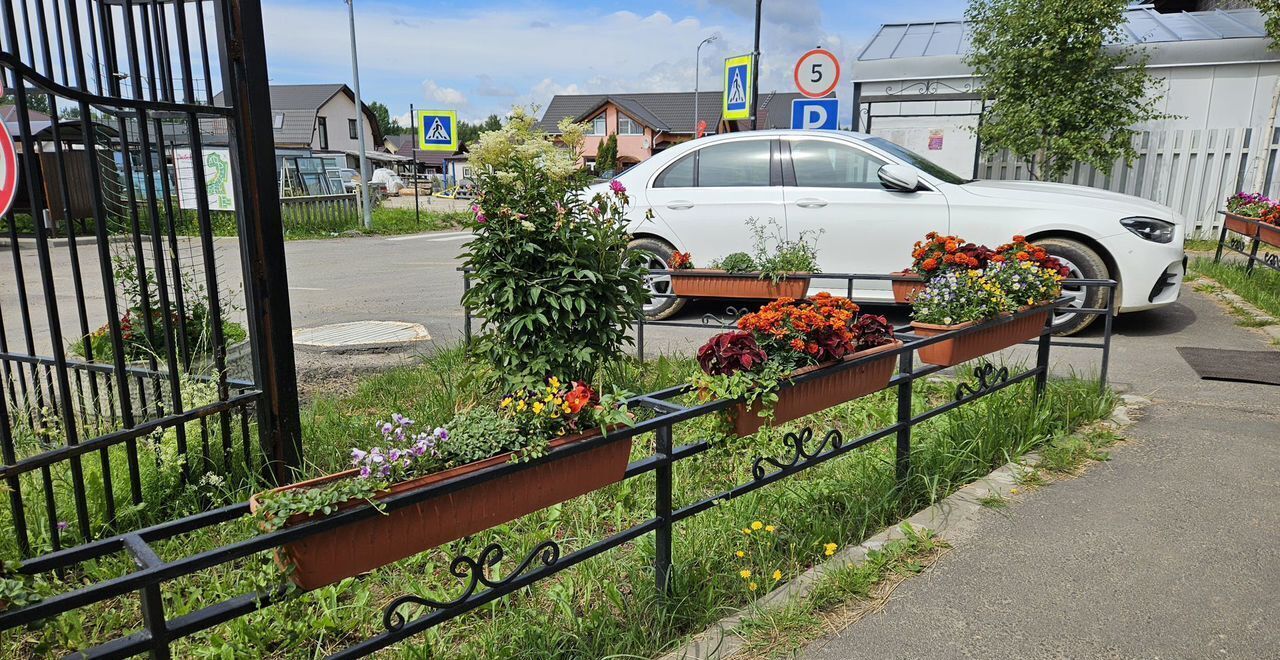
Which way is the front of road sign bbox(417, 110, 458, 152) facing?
toward the camera

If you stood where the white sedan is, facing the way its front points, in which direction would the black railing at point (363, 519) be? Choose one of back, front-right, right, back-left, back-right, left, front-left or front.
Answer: right

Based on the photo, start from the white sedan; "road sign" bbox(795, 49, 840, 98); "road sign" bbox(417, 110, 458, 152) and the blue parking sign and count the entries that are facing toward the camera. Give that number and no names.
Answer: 3

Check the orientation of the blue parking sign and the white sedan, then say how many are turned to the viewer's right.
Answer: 1

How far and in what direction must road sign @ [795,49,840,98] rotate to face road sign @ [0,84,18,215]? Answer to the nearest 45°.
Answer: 0° — it already faces it

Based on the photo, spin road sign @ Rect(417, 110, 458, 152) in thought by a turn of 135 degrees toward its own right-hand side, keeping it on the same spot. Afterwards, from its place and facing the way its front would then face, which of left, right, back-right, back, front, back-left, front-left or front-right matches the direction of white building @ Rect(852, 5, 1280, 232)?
back

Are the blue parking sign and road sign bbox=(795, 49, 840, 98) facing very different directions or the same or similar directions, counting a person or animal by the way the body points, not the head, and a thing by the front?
same or similar directions

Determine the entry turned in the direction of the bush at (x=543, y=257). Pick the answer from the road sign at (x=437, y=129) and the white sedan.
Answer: the road sign

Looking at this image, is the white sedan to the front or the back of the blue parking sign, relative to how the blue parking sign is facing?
to the front

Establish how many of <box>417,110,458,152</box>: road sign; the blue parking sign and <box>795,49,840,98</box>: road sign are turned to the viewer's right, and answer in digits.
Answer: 0

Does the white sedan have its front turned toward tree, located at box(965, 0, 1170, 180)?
no

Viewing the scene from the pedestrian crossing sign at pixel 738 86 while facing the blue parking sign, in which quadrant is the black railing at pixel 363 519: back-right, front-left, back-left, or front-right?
front-right

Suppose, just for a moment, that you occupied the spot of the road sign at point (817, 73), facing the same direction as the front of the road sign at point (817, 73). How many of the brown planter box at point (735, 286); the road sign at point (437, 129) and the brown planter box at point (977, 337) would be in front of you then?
2

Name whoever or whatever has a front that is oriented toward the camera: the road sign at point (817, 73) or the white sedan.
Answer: the road sign

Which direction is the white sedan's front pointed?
to the viewer's right

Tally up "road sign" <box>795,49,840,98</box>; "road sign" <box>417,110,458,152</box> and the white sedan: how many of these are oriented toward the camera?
2

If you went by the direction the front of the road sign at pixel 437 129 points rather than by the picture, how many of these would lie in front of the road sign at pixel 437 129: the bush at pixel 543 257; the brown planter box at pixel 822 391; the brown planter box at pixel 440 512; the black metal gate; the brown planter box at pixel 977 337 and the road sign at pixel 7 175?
6

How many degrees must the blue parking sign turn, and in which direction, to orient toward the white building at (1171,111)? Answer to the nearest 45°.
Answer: approximately 135° to its left

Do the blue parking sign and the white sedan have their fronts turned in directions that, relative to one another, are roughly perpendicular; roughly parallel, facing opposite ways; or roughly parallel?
roughly perpendicular
